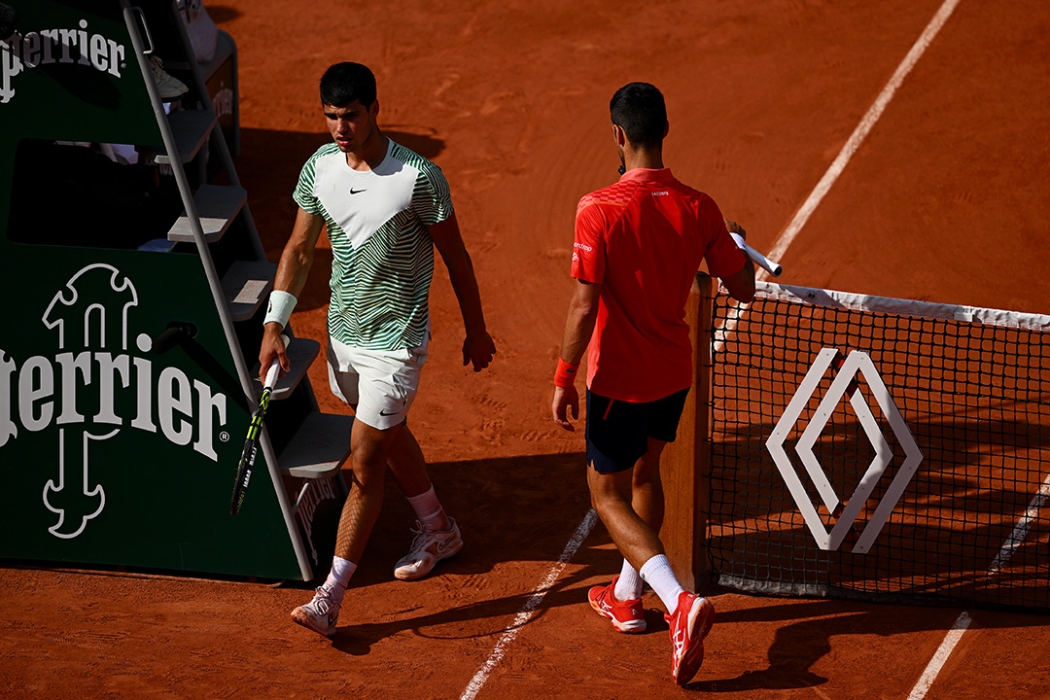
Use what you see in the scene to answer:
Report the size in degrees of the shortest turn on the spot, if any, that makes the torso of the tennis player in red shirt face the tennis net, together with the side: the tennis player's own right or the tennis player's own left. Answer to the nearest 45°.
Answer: approximately 90° to the tennis player's own right

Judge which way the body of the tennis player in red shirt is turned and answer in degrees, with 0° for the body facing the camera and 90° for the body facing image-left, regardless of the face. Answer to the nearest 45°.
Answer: approximately 135°

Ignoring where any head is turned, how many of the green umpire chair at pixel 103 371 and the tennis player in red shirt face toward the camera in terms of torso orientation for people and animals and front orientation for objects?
1

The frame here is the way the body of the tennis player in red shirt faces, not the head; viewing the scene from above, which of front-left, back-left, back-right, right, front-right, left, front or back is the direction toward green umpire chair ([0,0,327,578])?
front-left

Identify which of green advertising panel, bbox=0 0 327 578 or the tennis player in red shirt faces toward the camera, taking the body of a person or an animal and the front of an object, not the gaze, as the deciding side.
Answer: the green advertising panel

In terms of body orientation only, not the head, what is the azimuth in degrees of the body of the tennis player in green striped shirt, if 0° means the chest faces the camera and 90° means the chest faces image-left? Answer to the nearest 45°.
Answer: approximately 45°

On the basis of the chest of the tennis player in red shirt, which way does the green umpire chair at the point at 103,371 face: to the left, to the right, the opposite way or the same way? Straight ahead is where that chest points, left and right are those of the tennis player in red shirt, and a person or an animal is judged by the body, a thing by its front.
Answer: the opposite way

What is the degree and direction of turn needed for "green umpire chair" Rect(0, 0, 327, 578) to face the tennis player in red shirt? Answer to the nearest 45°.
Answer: approximately 45° to its left

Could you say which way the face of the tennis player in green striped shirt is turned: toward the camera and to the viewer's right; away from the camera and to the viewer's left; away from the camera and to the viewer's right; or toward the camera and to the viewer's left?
toward the camera and to the viewer's left

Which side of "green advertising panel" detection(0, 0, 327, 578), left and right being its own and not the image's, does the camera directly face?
front
